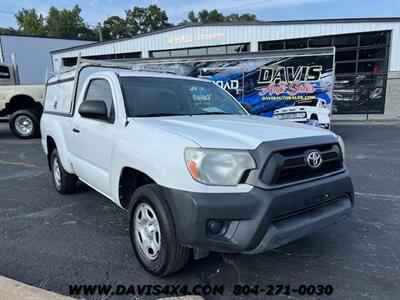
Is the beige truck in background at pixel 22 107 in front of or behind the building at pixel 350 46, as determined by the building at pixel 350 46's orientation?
in front

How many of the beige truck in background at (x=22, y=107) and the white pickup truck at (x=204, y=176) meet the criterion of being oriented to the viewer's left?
1

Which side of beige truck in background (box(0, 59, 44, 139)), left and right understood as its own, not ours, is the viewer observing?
left

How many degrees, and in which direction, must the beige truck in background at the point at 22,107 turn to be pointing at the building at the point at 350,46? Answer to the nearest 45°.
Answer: approximately 180°

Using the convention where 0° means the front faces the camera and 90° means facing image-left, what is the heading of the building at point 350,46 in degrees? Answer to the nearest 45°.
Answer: approximately 45°

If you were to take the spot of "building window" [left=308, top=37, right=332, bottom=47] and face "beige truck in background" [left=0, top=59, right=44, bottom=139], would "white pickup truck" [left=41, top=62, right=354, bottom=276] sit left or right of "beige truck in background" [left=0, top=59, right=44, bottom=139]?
left

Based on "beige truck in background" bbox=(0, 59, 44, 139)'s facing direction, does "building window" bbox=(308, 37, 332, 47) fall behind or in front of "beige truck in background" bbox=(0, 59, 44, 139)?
behind

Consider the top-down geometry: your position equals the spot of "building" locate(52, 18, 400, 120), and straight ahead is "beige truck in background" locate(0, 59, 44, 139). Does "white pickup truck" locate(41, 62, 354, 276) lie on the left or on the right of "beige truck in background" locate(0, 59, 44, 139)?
left

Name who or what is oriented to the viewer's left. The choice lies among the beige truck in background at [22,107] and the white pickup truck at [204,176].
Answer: the beige truck in background
